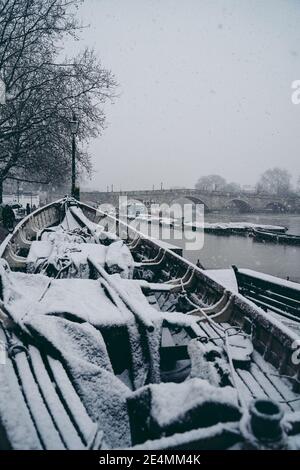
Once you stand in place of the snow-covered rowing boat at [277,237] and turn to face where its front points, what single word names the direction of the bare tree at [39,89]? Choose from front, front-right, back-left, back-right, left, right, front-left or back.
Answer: front-left

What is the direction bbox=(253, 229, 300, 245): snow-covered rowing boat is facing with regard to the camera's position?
facing to the left of the viewer

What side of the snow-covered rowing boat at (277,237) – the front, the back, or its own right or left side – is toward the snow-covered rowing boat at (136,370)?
left

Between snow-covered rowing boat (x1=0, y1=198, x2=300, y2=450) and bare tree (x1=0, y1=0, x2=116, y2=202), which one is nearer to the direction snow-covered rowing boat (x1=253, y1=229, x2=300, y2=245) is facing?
the bare tree
